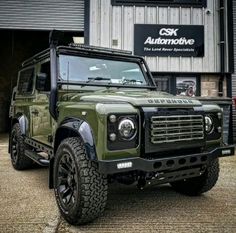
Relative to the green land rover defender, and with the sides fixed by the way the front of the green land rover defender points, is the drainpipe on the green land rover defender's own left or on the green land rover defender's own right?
on the green land rover defender's own left

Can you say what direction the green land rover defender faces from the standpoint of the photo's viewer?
facing the viewer and to the right of the viewer
